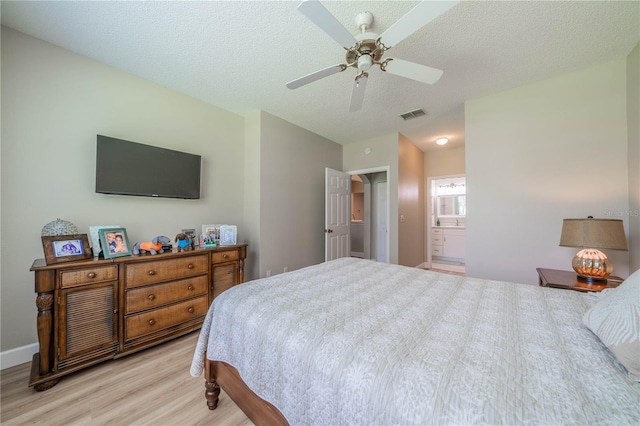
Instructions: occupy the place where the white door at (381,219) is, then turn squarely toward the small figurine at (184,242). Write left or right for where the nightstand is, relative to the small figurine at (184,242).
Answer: left

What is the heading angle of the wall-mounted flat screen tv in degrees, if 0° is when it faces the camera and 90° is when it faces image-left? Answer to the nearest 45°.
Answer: approximately 315°

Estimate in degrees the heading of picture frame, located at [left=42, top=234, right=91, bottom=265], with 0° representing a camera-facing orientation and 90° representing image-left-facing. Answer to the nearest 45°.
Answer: approximately 0°

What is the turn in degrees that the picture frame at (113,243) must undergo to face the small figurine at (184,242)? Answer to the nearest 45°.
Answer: approximately 45° to its left

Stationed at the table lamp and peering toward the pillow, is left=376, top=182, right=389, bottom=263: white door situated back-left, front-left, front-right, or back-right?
back-right

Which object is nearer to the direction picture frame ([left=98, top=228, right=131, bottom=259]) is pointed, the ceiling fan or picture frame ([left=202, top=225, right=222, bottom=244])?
the ceiling fan

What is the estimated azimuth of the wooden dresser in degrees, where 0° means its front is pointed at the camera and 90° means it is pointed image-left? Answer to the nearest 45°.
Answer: approximately 315°

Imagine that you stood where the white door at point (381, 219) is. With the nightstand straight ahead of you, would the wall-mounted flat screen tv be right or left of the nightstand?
right
